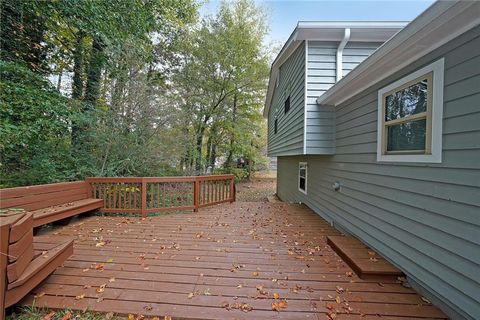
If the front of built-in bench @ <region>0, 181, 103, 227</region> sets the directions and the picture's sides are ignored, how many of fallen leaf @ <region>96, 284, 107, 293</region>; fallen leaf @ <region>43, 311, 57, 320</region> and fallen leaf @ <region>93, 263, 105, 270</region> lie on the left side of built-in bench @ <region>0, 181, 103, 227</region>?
0

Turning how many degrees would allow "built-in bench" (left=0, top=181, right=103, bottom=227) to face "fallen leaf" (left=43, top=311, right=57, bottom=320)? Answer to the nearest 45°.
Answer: approximately 45° to its right

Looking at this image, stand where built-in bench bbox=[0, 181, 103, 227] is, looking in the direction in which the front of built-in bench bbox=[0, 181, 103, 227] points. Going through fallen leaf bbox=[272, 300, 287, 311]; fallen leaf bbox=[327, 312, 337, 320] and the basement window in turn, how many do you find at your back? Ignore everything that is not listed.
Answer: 0

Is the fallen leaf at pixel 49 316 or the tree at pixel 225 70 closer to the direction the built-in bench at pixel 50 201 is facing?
the fallen leaf

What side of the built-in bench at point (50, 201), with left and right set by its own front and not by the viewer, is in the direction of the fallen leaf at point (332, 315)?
front

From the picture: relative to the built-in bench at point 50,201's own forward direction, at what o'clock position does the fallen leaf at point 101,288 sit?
The fallen leaf is roughly at 1 o'clock from the built-in bench.

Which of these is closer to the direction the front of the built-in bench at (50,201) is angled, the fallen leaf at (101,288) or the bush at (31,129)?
the fallen leaf

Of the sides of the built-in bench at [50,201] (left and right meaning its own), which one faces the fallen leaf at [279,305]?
front

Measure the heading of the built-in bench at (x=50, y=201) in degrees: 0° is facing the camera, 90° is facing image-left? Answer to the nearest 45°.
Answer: approximately 315°

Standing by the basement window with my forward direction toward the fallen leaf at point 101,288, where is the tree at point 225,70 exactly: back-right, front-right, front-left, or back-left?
back-right

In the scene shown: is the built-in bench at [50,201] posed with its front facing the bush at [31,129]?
no

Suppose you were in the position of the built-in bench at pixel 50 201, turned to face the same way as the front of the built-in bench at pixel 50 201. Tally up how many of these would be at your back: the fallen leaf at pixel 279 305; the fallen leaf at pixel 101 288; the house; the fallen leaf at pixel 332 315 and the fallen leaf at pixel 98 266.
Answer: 0

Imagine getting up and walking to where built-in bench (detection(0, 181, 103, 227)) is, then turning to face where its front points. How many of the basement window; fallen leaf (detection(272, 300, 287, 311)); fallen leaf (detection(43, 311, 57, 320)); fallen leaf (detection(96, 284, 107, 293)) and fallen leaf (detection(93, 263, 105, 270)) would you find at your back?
0

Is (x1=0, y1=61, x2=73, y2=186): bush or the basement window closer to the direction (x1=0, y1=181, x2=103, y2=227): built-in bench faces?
the basement window
